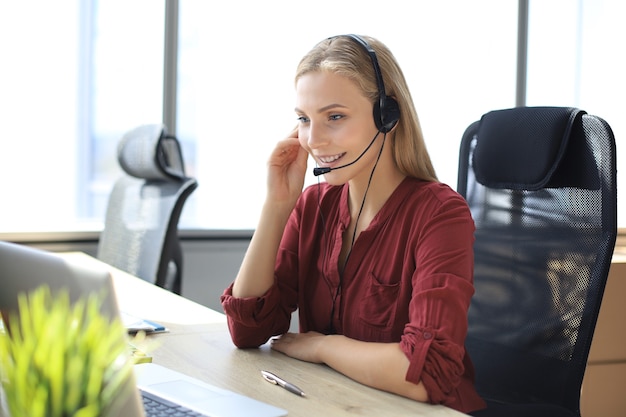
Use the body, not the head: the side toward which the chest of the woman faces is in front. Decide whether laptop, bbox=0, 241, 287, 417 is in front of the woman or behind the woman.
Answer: in front

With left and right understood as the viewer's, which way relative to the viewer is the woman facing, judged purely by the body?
facing the viewer and to the left of the viewer

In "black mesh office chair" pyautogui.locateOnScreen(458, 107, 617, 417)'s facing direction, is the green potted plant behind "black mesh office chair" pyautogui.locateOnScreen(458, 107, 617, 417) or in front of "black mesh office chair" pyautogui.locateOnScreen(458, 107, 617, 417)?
in front

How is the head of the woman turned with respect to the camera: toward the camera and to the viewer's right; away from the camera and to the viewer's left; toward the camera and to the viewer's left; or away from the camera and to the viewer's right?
toward the camera and to the viewer's left

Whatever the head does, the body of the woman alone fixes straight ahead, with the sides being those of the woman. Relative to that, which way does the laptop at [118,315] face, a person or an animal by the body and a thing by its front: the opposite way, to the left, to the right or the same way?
the opposite way

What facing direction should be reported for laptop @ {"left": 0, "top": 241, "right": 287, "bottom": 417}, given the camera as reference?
facing away from the viewer and to the right of the viewer

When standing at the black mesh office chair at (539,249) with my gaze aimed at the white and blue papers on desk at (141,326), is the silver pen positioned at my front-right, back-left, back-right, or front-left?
front-left

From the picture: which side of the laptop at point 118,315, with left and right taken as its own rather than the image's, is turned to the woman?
front
